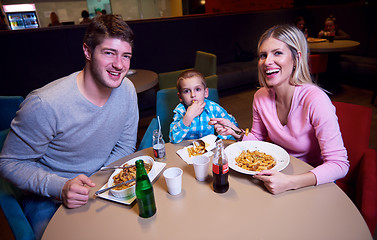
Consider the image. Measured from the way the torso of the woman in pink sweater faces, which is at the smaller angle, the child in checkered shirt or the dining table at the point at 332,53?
the child in checkered shirt

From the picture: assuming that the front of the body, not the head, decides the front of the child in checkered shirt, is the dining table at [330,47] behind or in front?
behind

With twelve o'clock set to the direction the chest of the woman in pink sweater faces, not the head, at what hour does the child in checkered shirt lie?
The child in checkered shirt is roughly at 2 o'clock from the woman in pink sweater.

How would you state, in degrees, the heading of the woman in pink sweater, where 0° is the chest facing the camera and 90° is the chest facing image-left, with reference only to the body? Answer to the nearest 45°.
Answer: approximately 45°

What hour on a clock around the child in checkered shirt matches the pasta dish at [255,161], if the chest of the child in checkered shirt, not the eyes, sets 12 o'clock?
The pasta dish is roughly at 11 o'clock from the child in checkered shirt.
